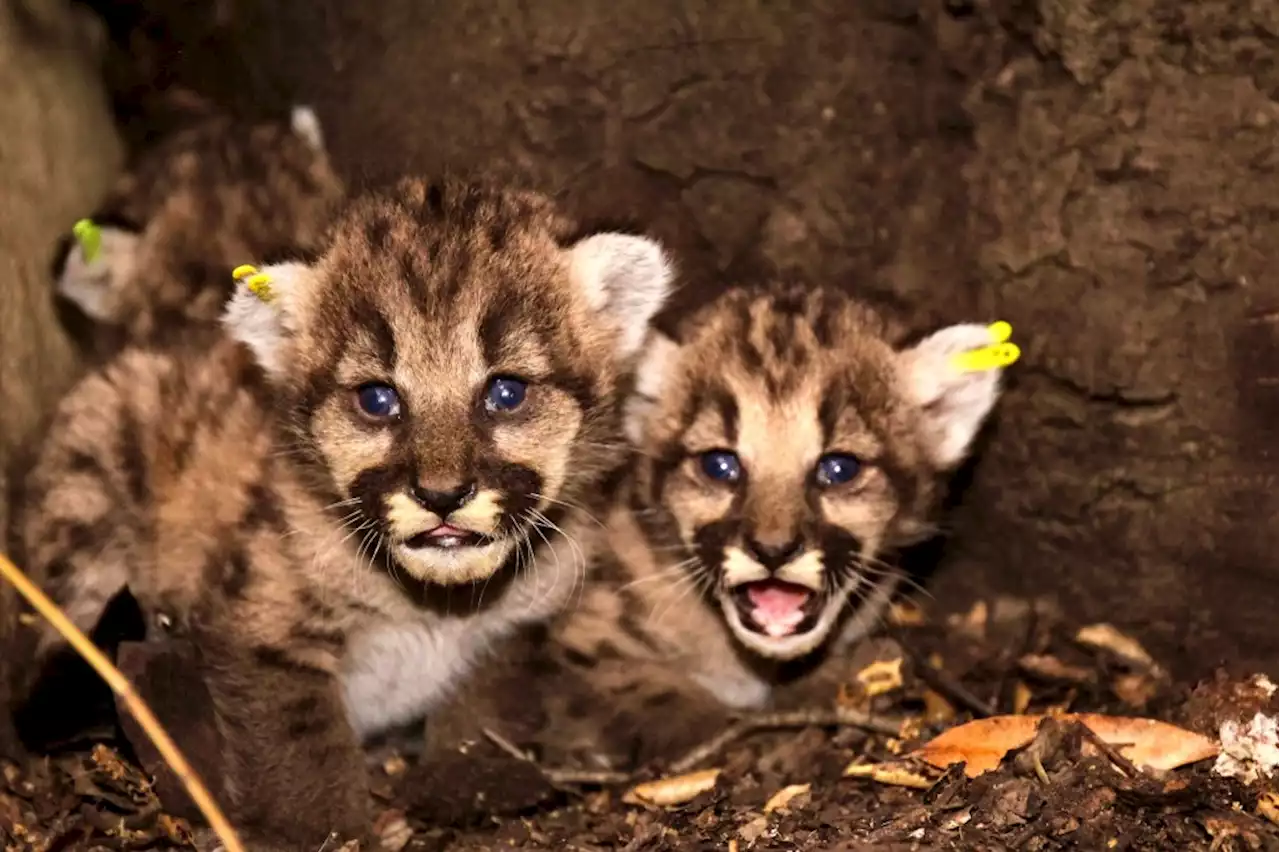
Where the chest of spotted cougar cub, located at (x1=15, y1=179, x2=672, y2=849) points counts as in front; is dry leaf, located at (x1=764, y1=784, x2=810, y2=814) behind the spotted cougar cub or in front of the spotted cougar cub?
in front

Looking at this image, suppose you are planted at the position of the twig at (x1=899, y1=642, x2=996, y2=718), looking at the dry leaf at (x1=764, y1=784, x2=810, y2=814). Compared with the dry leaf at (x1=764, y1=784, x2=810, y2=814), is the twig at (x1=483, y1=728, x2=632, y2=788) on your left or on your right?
right

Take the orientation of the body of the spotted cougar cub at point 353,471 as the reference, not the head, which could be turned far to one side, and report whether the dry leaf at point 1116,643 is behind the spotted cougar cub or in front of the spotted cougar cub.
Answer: in front

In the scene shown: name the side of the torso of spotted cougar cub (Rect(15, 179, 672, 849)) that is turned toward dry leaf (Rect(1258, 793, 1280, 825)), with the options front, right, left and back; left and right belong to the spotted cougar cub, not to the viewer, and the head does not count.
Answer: front

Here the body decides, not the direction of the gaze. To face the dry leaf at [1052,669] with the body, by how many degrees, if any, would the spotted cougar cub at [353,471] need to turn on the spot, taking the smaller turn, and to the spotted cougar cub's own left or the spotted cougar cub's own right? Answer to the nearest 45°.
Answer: approximately 45° to the spotted cougar cub's own left

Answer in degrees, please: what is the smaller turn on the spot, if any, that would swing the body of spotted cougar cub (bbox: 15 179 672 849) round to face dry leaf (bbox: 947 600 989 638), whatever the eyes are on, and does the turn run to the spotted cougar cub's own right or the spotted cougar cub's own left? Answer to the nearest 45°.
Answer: approximately 45° to the spotted cougar cub's own left

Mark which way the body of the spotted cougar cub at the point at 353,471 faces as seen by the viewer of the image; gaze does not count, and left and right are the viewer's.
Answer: facing the viewer and to the right of the viewer

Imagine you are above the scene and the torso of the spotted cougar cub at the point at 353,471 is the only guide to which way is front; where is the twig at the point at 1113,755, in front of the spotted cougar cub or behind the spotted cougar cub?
in front

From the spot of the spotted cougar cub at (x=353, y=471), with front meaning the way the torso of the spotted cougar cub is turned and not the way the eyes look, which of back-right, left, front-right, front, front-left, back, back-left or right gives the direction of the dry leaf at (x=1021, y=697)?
front-left

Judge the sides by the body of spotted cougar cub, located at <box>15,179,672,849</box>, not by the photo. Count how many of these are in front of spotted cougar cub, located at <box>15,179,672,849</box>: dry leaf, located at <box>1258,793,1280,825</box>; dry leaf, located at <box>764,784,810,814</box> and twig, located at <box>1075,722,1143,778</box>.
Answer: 3
